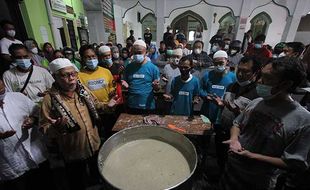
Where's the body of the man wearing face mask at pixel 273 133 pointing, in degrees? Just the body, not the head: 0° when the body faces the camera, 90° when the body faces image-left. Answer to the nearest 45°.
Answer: approximately 45°

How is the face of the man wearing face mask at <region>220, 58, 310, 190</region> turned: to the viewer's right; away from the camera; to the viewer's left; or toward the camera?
to the viewer's left

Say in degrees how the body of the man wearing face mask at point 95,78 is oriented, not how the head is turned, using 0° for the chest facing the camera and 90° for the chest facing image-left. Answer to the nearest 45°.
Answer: approximately 315°

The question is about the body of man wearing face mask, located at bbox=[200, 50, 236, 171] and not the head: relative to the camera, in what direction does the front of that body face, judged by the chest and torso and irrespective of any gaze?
toward the camera

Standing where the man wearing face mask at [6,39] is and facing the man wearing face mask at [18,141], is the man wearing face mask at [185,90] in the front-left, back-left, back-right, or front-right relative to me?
front-left

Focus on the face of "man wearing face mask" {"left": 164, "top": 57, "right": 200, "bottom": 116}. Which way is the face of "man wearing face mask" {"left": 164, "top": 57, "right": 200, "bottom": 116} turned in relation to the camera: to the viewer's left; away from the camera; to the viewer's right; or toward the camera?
toward the camera

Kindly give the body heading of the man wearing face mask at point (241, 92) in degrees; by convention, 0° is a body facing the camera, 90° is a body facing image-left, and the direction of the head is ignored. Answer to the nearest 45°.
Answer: approximately 45°

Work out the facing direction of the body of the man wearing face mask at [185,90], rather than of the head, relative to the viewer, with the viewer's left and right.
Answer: facing the viewer

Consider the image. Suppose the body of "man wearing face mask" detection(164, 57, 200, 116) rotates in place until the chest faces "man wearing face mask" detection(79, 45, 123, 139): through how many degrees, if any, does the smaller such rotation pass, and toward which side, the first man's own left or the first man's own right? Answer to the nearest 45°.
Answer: approximately 90° to the first man's own right

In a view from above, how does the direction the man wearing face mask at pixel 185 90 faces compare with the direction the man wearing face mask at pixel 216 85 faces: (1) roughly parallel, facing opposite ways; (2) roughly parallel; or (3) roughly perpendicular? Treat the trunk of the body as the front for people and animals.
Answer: roughly parallel

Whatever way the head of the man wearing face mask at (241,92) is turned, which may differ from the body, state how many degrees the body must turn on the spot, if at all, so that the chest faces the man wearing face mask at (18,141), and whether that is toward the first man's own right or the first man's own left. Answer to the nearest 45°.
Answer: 0° — they already face them

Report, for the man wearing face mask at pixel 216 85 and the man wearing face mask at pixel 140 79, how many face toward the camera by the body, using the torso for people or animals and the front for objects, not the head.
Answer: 2

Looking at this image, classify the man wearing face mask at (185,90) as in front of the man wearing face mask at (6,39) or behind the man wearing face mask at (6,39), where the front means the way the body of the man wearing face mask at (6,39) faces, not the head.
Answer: in front

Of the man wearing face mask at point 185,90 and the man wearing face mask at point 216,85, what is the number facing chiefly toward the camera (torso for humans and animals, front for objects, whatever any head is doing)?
2
